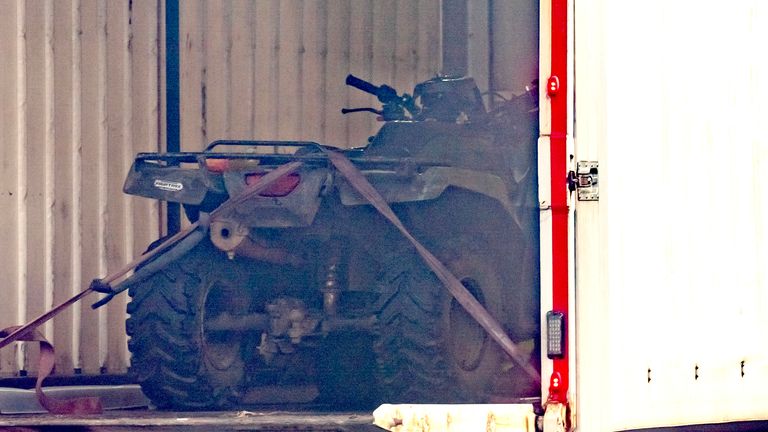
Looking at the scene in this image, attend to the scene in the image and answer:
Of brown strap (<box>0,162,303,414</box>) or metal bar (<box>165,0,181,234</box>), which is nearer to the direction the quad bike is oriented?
the metal bar

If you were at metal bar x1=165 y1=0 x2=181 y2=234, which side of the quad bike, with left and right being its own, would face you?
left

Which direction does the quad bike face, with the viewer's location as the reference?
facing away from the viewer and to the right of the viewer

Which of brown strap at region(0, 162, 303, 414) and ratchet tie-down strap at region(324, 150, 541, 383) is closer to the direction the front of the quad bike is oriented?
the ratchet tie-down strap

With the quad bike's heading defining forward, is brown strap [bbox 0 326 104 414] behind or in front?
behind
